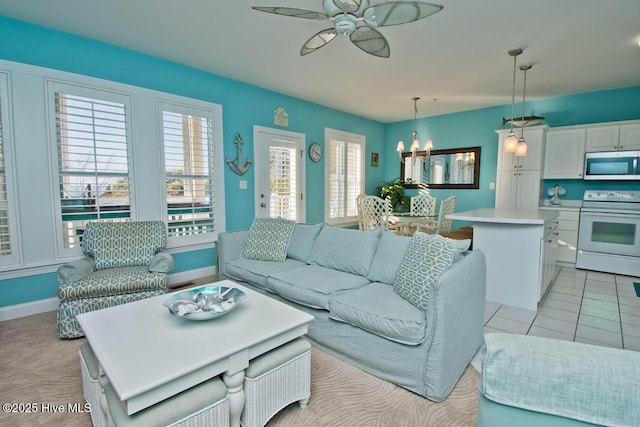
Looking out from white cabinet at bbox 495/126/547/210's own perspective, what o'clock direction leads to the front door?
The front door is roughly at 2 o'clock from the white cabinet.

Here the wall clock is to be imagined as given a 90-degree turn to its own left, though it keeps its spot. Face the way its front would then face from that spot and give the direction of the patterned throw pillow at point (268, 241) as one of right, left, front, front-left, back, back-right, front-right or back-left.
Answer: back-right

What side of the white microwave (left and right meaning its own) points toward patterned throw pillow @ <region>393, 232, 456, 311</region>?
front

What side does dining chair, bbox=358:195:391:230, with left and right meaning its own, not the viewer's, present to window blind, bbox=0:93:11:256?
back

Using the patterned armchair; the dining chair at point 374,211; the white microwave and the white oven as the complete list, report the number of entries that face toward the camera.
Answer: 3

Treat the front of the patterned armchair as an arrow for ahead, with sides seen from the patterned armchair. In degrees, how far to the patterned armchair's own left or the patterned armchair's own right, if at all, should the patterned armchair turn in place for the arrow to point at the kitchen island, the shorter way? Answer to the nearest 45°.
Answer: approximately 45° to the patterned armchair's own left

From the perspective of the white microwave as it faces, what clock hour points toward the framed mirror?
The framed mirror is roughly at 3 o'clock from the white microwave.

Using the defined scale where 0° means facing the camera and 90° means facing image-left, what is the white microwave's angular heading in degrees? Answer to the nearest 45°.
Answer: approximately 0°

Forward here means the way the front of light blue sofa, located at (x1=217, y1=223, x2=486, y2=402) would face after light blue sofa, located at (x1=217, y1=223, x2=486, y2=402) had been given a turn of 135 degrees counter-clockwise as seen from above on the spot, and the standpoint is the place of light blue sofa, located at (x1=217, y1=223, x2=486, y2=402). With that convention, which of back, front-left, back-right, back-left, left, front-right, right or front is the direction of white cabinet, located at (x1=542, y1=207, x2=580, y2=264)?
front-left
